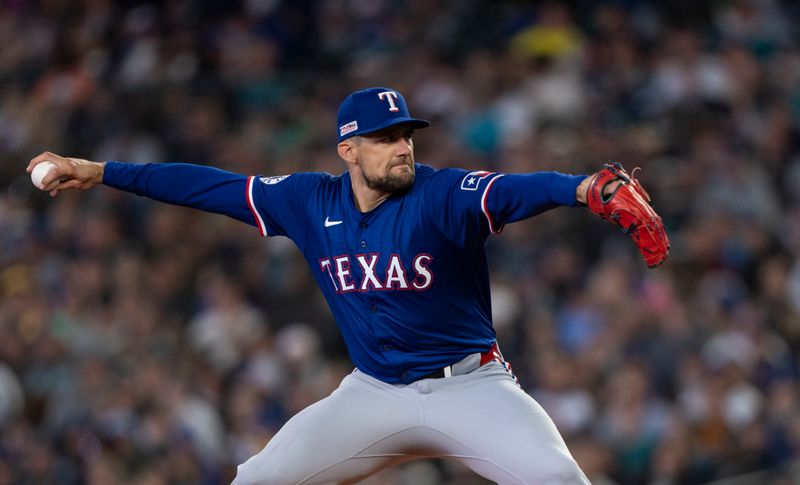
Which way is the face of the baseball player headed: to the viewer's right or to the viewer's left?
to the viewer's right

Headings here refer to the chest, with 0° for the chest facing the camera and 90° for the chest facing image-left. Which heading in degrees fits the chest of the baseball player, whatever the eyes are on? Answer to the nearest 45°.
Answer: approximately 0°
